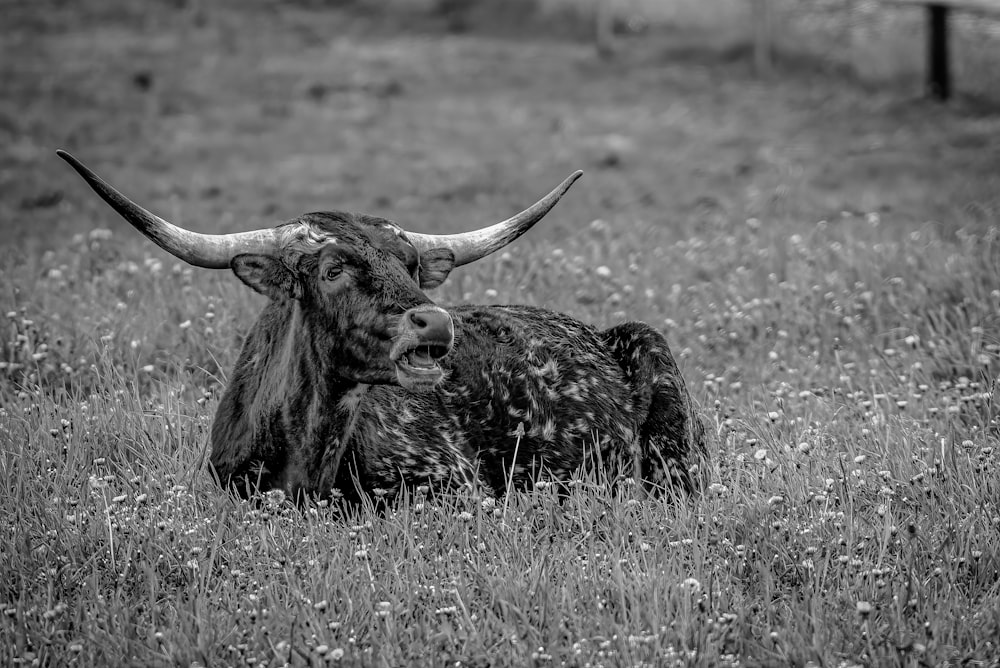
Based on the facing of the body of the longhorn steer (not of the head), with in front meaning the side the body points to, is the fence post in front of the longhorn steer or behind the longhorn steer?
behind

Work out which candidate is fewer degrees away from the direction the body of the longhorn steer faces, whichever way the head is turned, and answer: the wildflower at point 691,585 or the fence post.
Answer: the wildflower

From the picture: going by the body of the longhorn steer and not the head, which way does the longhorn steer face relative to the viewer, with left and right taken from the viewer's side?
facing the viewer and to the left of the viewer

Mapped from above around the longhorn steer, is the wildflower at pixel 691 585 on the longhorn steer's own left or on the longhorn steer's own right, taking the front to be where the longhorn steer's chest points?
on the longhorn steer's own left

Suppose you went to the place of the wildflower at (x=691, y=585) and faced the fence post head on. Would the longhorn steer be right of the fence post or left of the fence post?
left
